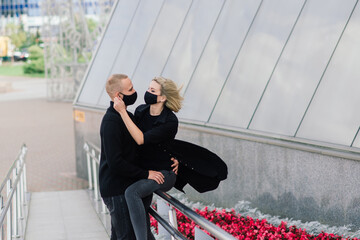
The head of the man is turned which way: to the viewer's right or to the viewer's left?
to the viewer's right

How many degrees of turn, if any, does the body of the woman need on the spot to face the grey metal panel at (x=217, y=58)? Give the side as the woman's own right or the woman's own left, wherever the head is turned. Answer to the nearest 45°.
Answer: approximately 135° to the woman's own right

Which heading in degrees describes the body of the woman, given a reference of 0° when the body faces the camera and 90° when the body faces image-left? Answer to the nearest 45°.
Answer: approximately 45°

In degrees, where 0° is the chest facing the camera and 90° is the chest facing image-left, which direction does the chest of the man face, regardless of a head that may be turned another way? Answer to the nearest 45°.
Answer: approximately 270°

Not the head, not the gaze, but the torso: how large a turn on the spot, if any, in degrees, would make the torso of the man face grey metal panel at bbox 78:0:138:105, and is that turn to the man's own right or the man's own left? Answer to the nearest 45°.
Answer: approximately 90° to the man's own left

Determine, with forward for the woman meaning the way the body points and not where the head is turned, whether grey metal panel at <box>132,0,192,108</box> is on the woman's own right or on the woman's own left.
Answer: on the woman's own right

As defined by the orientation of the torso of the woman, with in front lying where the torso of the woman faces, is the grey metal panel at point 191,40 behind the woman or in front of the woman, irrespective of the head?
behind

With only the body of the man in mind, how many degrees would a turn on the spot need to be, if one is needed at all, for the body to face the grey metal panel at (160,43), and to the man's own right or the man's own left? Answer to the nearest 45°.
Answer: approximately 90° to the man's own left
